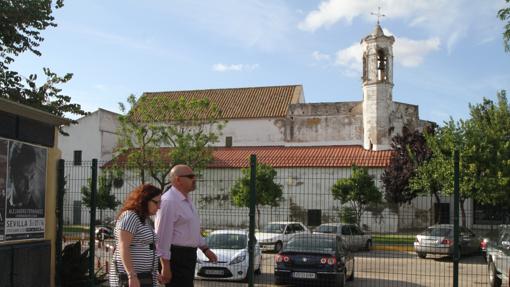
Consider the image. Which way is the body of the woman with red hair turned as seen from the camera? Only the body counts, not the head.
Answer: to the viewer's right

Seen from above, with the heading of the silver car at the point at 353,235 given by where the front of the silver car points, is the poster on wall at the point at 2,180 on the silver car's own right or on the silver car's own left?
on the silver car's own right

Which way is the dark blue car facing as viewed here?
away from the camera

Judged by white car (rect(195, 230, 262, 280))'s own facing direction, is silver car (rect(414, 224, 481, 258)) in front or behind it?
behind

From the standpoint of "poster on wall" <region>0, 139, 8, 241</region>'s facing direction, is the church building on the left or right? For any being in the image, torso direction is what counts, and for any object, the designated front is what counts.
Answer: on its left

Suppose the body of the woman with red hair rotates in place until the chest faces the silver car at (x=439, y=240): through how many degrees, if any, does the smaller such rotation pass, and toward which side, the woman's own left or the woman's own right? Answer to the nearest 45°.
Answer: approximately 45° to the woman's own left
